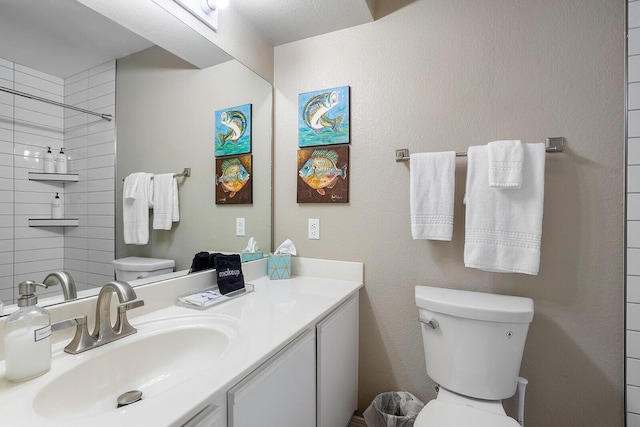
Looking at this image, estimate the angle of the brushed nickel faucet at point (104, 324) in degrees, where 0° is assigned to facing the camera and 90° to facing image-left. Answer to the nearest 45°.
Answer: approximately 315°

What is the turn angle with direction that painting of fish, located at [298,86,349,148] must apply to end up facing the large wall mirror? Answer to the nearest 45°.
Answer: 0° — it already faces it

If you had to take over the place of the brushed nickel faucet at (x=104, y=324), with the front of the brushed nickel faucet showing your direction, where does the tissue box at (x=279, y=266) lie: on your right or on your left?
on your left

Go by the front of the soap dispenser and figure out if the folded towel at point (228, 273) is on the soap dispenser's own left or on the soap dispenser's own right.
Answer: on the soap dispenser's own left

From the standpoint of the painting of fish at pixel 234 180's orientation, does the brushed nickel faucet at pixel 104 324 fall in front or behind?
in front

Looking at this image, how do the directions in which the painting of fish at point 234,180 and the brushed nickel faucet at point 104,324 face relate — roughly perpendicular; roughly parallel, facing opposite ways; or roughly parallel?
roughly perpendicular

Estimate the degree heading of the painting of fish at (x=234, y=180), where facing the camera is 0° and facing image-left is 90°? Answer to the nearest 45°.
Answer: approximately 45°

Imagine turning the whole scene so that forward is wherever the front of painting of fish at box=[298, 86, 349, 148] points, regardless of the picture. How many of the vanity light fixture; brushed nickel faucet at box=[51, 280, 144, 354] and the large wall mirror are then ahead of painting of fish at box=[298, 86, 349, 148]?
3

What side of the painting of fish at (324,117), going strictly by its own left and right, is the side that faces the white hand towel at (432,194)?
left

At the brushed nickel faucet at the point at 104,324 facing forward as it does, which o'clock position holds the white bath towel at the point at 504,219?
The white bath towel is roughly at 11 o'clock from the brushed nickel faucet.

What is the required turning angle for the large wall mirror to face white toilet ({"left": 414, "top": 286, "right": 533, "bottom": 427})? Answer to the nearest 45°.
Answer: approximately 45° to its left
